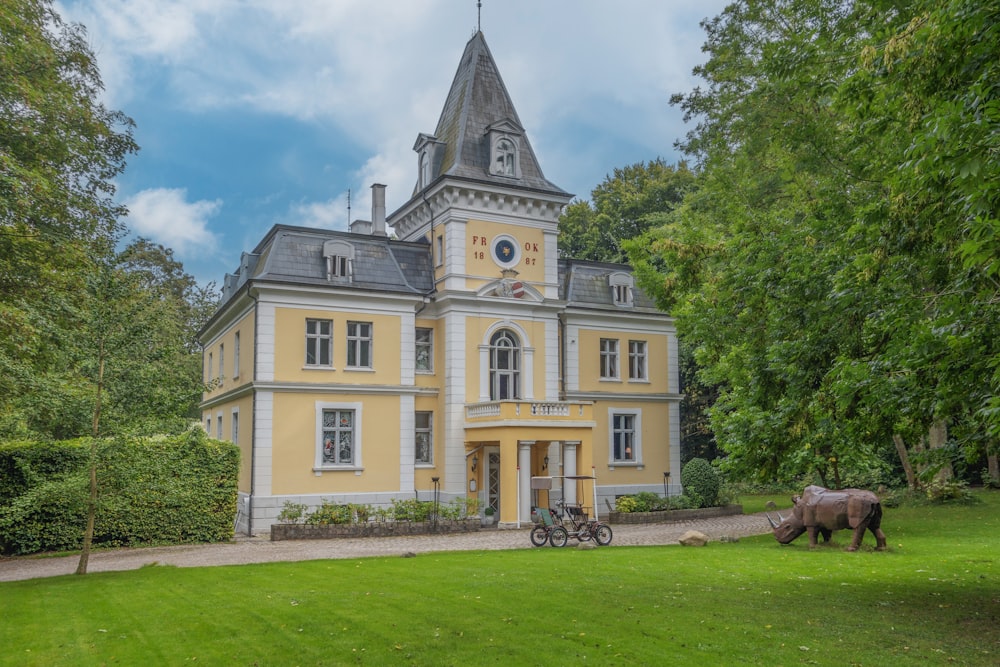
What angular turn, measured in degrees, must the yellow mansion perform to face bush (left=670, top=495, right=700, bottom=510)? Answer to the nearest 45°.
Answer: approximately 45° to its left

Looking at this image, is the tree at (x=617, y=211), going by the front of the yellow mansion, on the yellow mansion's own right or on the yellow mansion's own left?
on the yellow mansion's own left

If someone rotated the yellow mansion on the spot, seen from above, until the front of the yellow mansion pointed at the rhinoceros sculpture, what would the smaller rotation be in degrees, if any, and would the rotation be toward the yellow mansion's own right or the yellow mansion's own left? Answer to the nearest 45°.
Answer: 0° — it already faces it

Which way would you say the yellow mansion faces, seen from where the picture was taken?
facing the viewer and to the right of the viewer

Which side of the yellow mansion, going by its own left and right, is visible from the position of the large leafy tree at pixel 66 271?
right

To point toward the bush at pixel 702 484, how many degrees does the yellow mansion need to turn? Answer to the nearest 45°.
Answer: approximately 45° to its left

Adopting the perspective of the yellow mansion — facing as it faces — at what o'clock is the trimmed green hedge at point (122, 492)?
The trimmed green hedge is roughly at 3 o'clock from the yellow mansion.

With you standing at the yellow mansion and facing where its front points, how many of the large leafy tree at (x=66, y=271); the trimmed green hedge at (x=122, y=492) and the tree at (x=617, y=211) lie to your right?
2

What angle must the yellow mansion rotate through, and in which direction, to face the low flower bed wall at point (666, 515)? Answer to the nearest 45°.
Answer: approximately 45° to its left
